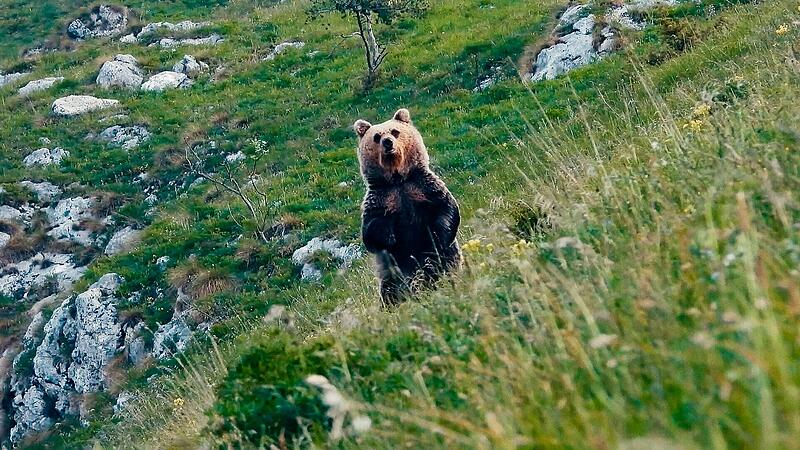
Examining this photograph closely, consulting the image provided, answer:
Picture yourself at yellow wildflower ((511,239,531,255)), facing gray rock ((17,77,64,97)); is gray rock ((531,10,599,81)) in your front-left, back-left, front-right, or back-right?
front-right

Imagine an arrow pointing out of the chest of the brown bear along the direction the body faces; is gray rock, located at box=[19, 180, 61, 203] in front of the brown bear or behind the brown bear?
behind

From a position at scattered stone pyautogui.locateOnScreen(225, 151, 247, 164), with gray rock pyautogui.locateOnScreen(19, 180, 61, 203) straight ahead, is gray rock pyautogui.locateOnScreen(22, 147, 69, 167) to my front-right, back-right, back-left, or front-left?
front-right

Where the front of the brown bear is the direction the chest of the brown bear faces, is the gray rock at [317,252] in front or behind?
behind

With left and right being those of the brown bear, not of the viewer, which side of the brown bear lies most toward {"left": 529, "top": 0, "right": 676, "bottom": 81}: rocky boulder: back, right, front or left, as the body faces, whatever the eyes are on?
back

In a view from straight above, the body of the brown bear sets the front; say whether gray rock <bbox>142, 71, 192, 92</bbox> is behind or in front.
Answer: behind

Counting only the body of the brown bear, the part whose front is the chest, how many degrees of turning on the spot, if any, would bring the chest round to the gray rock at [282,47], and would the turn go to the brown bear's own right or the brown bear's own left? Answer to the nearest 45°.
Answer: approximately 180°

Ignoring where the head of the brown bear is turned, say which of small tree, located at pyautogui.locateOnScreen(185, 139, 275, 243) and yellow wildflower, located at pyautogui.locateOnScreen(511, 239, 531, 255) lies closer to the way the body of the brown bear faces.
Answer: the yellow wildflower

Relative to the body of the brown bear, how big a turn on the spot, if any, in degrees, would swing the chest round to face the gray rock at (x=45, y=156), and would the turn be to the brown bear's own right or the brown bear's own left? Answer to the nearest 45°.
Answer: approximately 135° to the brown bear's own right

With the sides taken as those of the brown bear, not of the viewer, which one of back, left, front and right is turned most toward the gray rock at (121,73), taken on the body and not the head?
back

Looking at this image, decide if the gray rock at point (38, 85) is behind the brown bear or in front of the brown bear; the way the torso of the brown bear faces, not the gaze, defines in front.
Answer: behind

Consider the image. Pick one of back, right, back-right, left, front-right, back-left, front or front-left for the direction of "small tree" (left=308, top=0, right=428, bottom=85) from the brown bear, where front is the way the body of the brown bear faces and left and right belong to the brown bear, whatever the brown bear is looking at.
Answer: back

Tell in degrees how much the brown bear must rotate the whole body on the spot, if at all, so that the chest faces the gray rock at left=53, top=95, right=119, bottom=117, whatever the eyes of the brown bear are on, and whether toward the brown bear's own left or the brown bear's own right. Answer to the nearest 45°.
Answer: approximately 135° to the brown bear's own right

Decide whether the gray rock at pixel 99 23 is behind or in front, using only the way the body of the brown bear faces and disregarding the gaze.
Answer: behind

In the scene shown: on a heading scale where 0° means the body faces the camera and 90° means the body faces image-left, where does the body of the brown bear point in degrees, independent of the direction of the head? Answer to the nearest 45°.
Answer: approximately 0°
